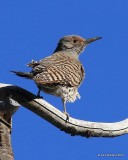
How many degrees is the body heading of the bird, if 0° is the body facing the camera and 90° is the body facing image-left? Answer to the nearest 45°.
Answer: approximately 270°
